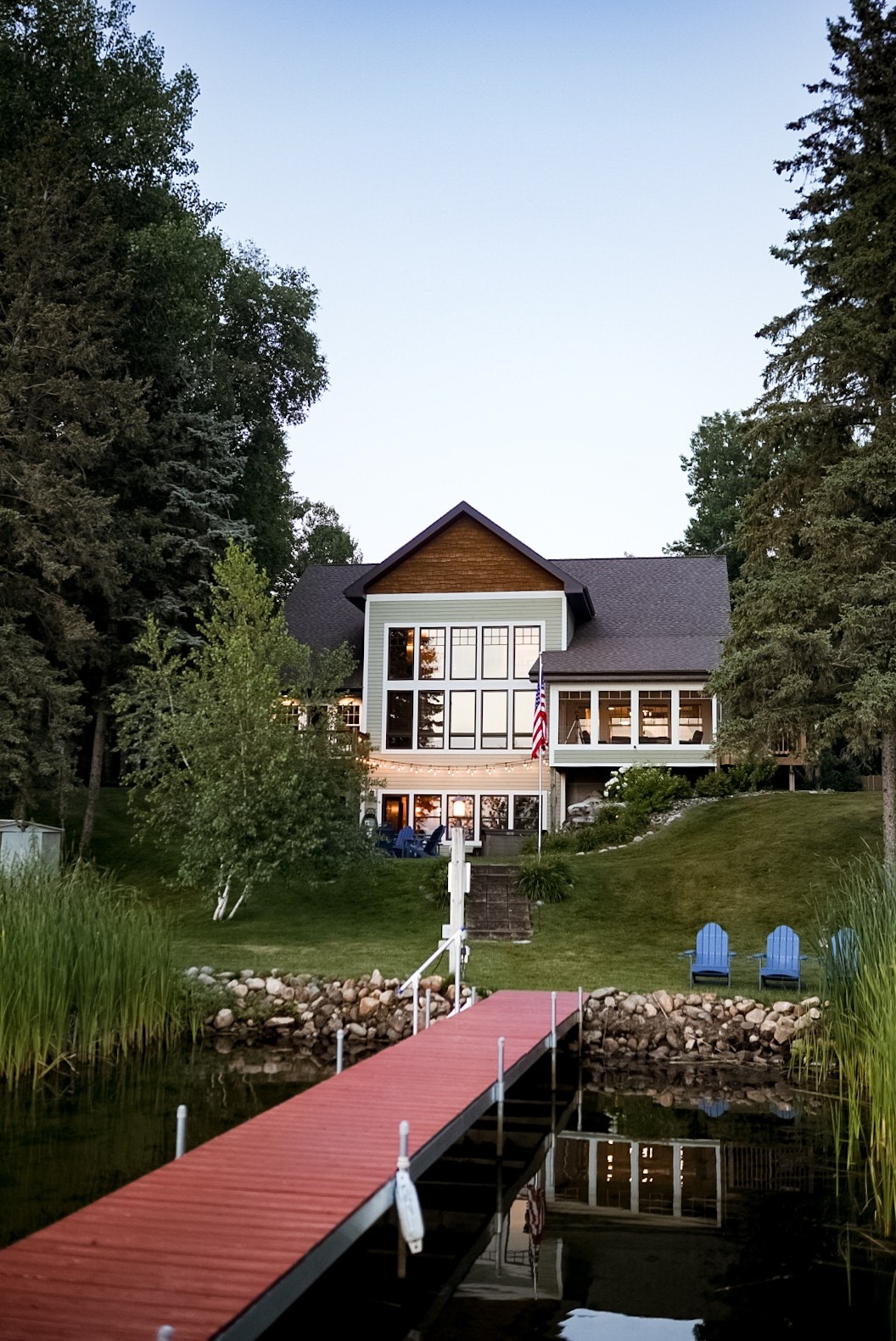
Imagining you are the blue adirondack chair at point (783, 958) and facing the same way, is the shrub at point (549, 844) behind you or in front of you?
behind

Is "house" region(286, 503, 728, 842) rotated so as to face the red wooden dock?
yes

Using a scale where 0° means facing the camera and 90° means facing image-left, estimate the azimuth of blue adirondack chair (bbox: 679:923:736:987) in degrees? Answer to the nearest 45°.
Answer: approximately 0°

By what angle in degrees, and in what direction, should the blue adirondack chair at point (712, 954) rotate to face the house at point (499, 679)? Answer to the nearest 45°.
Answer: approximately 180°

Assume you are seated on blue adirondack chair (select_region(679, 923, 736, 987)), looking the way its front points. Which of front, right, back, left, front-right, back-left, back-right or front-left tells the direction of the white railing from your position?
front-right

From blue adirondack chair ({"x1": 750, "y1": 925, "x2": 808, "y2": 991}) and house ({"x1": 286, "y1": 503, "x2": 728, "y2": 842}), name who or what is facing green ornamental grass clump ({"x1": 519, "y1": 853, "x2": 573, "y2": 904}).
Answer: the house

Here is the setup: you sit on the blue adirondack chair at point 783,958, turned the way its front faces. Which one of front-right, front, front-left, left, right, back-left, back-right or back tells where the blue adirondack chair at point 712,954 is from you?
right

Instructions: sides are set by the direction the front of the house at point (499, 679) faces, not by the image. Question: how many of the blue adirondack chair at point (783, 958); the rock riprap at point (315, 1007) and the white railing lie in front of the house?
3

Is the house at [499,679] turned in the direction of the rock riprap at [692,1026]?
yes
